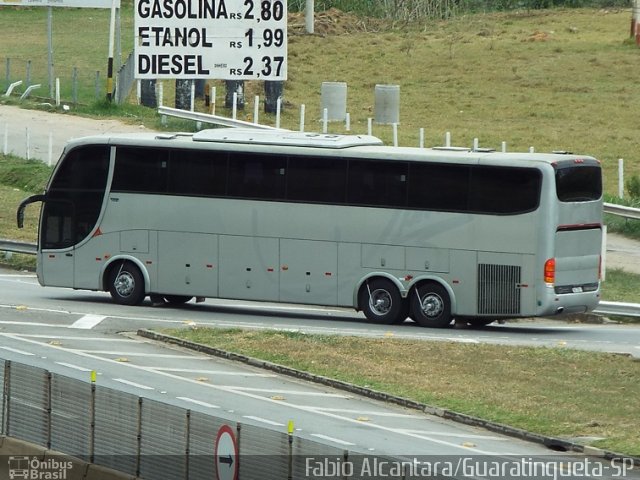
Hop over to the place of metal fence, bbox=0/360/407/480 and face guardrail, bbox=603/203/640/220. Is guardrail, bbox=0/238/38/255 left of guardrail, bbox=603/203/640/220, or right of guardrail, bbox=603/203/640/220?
left

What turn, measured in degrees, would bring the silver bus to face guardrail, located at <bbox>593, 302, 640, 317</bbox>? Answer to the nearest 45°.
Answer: approximately 135° to its right

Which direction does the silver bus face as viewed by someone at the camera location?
facing away from the viewer and to the left of the viewer

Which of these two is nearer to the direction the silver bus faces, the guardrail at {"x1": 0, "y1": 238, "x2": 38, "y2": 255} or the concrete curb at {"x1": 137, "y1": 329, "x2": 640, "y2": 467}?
the guardrail

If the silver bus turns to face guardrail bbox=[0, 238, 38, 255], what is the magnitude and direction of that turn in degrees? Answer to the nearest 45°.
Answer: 0° — it already faces it

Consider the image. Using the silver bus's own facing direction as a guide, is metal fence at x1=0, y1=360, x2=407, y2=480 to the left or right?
on its left
